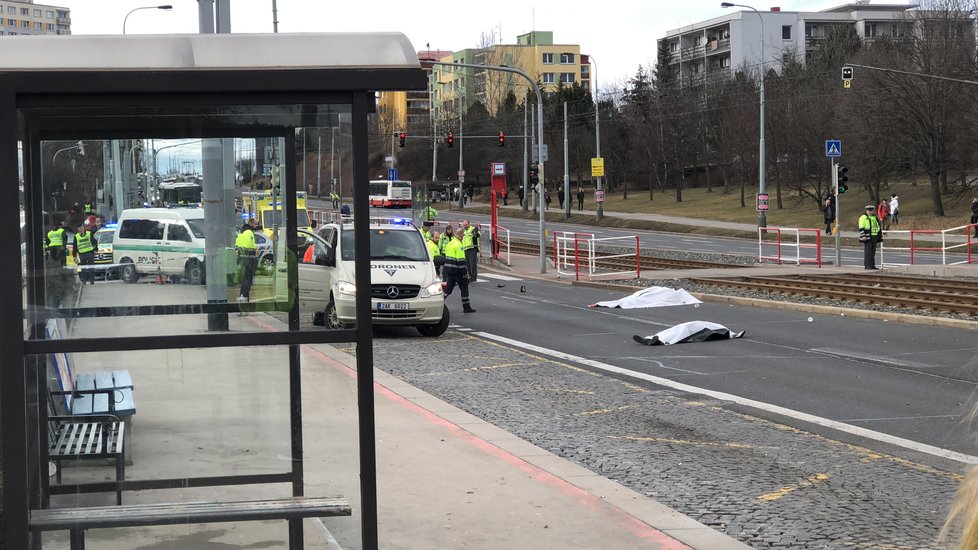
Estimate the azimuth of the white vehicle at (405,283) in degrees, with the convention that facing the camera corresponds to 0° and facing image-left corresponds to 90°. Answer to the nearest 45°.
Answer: approximately 315°

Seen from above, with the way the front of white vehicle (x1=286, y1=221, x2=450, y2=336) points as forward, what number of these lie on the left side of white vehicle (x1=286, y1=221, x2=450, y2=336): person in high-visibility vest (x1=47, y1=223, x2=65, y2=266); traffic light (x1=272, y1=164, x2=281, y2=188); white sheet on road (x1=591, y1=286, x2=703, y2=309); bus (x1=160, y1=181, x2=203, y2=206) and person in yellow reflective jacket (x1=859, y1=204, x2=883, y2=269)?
2

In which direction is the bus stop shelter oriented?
to the viewer's right

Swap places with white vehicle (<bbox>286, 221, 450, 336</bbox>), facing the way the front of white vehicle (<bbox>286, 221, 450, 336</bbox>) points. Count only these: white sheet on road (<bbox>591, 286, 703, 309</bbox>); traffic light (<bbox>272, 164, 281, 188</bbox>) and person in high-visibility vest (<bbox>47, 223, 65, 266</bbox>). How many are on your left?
1

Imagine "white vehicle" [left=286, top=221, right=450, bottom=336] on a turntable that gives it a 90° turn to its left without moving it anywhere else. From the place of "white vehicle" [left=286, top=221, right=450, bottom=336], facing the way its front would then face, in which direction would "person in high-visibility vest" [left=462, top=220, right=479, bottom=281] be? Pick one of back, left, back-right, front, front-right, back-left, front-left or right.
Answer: front-left

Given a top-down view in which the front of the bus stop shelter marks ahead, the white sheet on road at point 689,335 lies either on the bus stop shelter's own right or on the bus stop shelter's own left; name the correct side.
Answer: on the bus stop shelter's own left

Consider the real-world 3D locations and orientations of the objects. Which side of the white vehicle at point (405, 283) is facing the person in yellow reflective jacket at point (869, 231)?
left

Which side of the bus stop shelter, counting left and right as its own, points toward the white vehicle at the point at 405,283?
left
